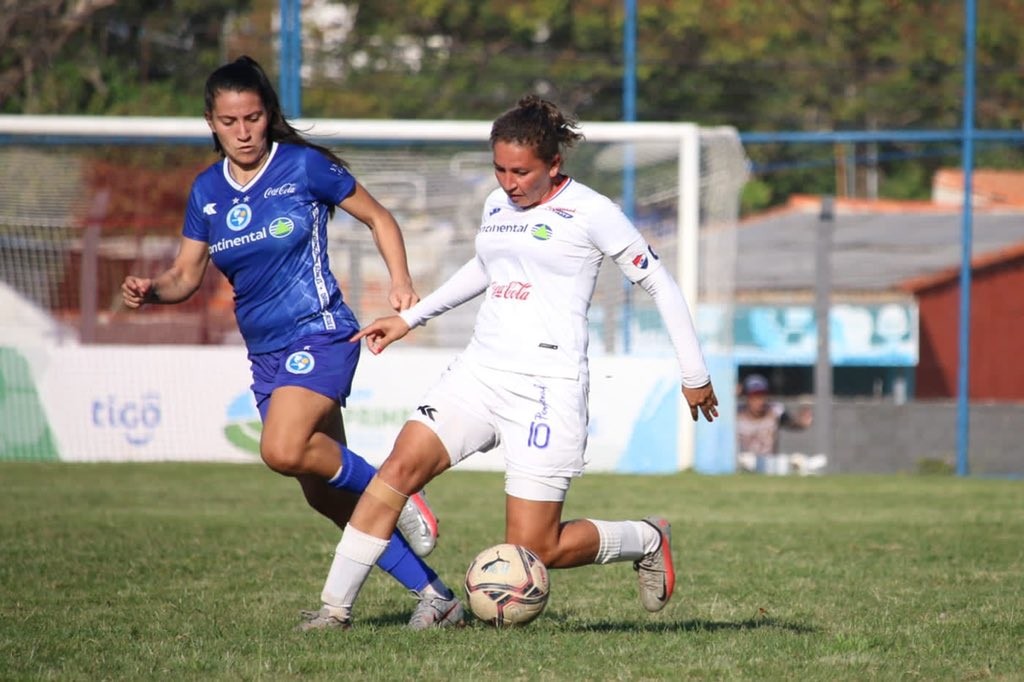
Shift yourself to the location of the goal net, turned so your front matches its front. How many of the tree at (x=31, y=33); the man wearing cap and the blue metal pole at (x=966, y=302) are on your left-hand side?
2

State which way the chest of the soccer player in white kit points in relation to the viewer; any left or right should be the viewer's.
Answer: facing the viewer and to the left of the viewer

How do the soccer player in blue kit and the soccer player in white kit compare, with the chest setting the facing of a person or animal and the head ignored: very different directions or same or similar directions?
same or similar directions

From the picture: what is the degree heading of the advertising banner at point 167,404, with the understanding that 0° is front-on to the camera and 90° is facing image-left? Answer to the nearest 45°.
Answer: approximately 0°

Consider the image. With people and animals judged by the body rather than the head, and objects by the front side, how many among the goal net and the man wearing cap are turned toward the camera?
2

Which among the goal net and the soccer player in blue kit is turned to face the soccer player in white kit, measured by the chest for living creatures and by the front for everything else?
the goal net

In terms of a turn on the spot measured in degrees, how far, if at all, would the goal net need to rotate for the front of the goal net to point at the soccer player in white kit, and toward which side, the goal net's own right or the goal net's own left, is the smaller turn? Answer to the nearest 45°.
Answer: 0° — it already faces them

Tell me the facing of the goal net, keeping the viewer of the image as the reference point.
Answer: facing the viewer

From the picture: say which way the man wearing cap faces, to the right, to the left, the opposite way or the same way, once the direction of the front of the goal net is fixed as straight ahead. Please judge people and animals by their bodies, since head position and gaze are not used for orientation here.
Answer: the same way

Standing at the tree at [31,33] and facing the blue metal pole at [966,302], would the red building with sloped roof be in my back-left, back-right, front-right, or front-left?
front-left

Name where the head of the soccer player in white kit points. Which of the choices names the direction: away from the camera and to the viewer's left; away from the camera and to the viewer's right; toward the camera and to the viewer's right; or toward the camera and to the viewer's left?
toward the camera and to the viewer's left

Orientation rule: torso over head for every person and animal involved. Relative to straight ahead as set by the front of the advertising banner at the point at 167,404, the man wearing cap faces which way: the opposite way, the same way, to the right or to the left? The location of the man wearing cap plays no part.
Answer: the same way
